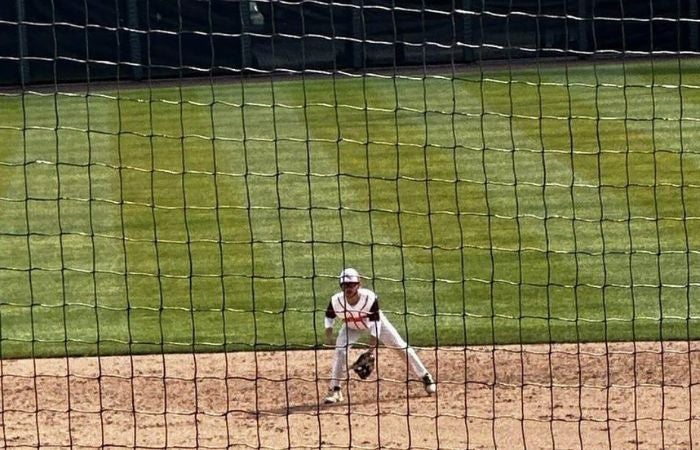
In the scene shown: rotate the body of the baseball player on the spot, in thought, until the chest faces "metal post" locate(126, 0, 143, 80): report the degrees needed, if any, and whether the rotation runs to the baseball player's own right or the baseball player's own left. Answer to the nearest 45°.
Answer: approximately 180°

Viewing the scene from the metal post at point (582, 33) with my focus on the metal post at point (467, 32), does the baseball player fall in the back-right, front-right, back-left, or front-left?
front-left

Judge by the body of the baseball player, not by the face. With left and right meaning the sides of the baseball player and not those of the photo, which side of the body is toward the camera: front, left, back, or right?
front

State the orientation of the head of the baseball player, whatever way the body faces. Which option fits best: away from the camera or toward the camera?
toward the camera

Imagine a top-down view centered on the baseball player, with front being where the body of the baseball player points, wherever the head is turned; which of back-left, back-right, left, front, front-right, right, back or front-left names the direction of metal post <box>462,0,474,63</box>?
back
